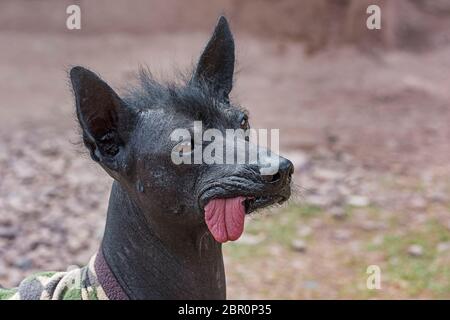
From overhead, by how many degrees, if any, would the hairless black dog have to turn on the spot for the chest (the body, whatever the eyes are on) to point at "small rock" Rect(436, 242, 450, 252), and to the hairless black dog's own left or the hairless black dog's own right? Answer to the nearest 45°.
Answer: approximately 90° to the hairless black dog's own left

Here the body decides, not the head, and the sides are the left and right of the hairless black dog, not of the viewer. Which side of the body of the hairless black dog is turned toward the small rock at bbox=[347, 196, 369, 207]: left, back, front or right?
left

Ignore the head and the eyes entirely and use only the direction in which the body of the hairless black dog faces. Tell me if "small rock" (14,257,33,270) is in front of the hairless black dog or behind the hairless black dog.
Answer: behind

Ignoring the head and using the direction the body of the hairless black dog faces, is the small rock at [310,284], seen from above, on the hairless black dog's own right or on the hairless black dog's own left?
on the hairless black dog's own left

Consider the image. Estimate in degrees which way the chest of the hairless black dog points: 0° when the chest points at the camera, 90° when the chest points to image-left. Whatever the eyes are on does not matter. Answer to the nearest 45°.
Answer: approximately 315°

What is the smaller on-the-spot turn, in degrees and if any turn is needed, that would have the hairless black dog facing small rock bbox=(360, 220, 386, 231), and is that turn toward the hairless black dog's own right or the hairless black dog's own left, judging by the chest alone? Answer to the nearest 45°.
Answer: approximately 90° to the hairless black dog's own left

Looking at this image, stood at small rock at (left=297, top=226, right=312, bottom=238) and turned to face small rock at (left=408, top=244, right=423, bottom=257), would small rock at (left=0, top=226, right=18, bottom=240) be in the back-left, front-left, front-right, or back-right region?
back-right

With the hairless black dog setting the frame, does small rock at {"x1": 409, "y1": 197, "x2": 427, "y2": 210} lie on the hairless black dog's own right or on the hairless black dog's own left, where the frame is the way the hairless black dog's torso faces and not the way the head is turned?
on the hairless black dog's own left

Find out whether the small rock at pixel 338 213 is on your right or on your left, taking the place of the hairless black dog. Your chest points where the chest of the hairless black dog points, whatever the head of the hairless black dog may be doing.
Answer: on your left
